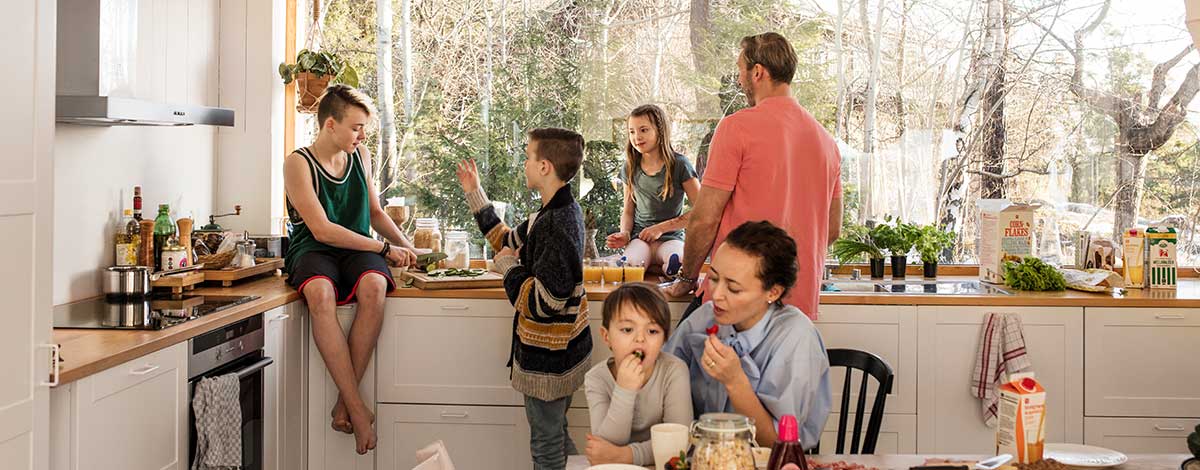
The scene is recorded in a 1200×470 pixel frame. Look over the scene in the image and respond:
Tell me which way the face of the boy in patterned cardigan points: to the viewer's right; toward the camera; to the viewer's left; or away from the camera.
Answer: to the viewer's left

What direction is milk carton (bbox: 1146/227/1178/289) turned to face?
toward the camera

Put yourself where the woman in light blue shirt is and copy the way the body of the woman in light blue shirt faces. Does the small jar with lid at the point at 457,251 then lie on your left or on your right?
on your right

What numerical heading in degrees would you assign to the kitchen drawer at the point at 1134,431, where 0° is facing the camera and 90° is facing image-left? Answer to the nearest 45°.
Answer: approximately 0°

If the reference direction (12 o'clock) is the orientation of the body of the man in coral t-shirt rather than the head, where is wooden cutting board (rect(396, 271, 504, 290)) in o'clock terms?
The wooden cutting board is roughly at 11 o'clock from the man in coral t-shirt.

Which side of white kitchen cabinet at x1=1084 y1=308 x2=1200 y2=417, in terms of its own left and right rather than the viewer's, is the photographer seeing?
front

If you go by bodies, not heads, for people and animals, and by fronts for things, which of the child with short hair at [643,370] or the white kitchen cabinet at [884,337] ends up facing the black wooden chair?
the white kitchen cabinet

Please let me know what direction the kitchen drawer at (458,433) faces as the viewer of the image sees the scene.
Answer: facing the viewer

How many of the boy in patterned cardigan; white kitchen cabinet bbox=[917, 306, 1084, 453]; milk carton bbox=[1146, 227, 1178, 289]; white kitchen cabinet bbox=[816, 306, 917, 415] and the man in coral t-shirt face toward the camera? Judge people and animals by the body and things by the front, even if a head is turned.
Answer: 3

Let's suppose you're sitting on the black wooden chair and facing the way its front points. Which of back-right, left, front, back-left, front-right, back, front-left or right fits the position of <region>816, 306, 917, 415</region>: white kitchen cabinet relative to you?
back-right

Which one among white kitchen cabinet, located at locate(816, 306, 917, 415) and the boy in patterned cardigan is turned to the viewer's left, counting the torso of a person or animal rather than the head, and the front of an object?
the boy in patterned cardigan

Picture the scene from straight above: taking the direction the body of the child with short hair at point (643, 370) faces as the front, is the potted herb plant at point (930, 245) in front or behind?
behind

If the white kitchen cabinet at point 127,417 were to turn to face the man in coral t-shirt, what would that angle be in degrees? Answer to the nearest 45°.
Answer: approximately 45° to its left

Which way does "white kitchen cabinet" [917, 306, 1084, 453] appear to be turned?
toward the camera

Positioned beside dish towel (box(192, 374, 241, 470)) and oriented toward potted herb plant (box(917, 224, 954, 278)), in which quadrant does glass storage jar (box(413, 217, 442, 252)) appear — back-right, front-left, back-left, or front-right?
front-left

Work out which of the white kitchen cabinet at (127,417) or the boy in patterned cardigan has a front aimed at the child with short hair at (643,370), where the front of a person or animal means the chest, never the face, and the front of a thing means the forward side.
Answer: the white kitchen cabinet

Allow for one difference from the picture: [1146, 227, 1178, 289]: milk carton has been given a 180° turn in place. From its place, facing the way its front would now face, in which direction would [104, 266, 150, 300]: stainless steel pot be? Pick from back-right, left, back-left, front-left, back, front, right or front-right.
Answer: back-left
